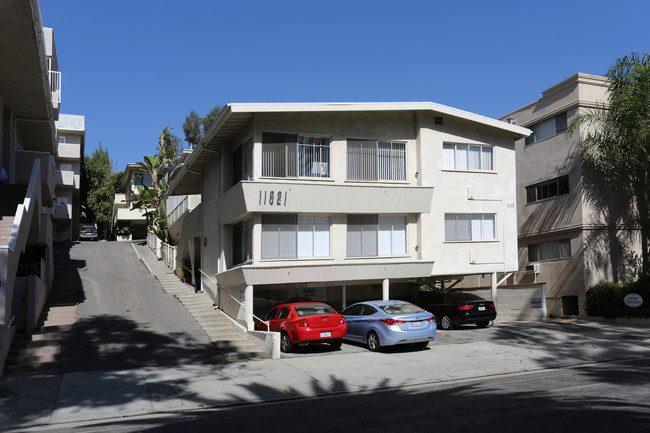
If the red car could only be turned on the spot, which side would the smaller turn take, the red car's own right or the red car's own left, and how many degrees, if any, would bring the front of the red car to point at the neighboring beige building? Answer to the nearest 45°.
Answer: approximately 90° to the red car's own right

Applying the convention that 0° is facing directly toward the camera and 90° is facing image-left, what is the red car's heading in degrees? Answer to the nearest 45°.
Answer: approximately 135°

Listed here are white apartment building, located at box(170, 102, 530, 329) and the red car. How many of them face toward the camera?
1

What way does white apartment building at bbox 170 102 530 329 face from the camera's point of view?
toward the camera

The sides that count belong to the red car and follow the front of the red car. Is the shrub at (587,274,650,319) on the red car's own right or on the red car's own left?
on the red car's own right

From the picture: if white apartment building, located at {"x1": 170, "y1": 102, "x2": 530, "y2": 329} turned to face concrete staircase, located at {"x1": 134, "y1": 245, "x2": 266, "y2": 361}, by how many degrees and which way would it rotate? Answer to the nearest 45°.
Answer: approximately 90° to its right

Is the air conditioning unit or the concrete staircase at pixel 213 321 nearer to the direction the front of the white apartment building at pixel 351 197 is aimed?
the concrete staircase

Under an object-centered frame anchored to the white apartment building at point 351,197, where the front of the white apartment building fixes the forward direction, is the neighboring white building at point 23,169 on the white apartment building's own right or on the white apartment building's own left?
on the white apartment building's own right

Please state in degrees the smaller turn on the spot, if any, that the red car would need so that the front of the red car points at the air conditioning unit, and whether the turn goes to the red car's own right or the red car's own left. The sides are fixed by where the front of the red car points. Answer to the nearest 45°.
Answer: approximately 90° to the red car's own right

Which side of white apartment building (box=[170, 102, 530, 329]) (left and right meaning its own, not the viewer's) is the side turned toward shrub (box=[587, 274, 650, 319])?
left
